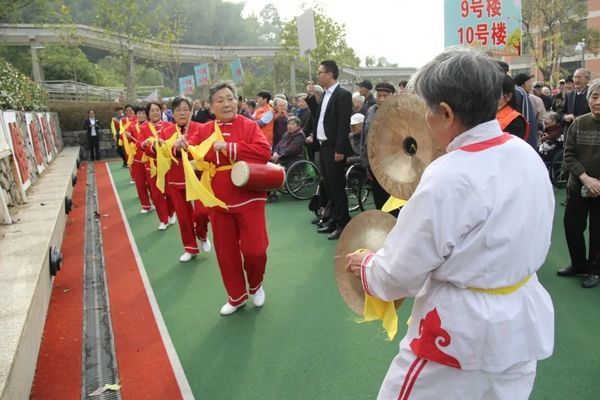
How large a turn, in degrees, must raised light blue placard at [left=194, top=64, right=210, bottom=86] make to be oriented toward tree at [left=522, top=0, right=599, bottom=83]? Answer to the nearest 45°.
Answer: approximately 90° to its left

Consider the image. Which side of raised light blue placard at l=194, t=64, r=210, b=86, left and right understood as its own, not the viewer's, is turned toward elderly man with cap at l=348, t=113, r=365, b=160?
front

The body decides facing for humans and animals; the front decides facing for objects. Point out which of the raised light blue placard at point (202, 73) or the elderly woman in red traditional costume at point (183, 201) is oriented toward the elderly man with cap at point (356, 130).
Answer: the raised light blue placard

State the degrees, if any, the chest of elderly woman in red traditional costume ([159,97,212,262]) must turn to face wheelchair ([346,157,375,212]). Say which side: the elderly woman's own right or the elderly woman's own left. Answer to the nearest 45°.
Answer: approximately 90° to the elderly woman's own left

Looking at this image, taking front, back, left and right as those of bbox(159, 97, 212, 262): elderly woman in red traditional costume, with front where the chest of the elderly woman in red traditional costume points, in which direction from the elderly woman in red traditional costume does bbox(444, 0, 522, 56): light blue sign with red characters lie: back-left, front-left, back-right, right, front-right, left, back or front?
left

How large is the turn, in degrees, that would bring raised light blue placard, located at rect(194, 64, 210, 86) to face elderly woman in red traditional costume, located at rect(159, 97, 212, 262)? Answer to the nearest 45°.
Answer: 0° — it already faces them

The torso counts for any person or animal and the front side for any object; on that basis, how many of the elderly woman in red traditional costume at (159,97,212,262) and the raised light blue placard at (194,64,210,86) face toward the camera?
2

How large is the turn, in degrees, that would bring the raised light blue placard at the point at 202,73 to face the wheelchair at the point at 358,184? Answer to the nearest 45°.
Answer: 0° — it already faces it

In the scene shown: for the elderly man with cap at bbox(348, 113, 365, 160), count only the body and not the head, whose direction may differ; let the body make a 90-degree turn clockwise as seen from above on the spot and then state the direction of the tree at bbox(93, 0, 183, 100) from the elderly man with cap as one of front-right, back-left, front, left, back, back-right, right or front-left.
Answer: front

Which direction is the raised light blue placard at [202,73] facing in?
toward the camera

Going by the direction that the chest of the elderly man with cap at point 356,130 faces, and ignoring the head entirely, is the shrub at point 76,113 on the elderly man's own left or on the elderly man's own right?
on the elderly man's own right

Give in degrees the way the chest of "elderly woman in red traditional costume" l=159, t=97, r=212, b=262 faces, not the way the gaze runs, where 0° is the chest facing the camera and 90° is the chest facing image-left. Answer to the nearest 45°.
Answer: approximately 0°

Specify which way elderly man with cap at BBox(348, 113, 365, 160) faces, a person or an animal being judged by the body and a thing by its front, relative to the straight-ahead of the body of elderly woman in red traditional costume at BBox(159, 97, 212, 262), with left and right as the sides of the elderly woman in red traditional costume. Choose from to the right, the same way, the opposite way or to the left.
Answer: to the right

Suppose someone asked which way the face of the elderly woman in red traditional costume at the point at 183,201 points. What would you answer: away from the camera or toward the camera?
toward the camera

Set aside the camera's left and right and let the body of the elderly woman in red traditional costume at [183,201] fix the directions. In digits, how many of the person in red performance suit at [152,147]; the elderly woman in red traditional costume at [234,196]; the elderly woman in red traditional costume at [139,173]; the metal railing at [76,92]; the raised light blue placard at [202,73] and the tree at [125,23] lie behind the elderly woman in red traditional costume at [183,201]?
5

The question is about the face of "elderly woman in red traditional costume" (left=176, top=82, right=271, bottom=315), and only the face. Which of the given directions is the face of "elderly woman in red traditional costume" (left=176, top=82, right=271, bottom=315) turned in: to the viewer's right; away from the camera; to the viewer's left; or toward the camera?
toward the camera

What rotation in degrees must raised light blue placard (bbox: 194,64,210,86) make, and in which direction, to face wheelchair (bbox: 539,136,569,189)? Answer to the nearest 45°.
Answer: approximately 45° to its left
